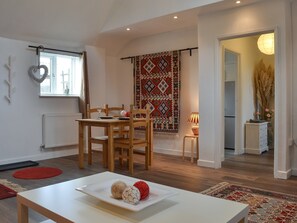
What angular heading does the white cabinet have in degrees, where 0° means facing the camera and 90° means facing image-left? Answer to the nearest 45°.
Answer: approximately 315°

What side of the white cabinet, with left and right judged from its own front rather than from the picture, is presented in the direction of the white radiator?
right

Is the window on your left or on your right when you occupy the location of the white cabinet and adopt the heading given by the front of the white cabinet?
on your right

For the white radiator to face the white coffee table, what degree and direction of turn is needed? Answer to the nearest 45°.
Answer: approximately 45° to its right

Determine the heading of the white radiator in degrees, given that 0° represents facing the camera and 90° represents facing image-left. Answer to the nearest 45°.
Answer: approximately 315°

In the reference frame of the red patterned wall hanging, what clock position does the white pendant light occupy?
The white pendant light is roughly at 8 o'clock from the red patterned wall hanging.

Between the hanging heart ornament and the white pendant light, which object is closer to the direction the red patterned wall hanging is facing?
the hanging heart ornament
